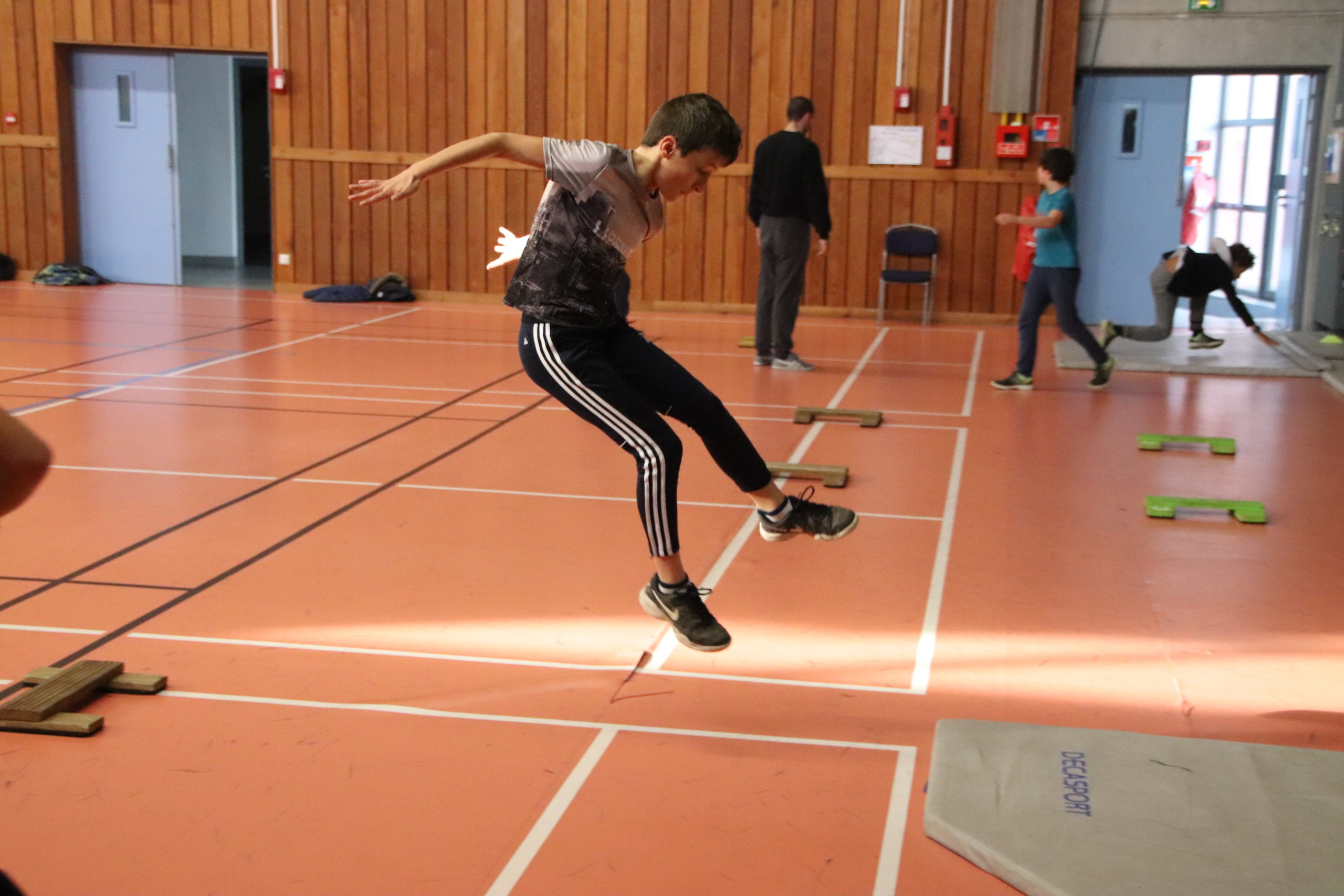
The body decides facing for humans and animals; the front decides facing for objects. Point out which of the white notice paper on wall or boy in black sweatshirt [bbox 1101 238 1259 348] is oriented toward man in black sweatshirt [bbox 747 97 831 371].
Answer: the white notice paper on wall

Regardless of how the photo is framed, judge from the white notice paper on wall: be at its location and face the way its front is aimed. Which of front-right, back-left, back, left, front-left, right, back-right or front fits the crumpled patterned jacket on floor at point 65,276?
right

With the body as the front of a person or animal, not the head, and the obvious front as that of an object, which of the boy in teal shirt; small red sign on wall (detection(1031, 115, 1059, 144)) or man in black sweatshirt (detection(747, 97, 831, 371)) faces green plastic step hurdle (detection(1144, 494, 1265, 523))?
the small red sign on wall

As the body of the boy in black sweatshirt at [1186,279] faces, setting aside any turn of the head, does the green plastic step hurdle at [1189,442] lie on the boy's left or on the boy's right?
on the boy's right

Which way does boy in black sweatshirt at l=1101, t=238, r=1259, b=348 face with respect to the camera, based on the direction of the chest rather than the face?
to the viewer's right

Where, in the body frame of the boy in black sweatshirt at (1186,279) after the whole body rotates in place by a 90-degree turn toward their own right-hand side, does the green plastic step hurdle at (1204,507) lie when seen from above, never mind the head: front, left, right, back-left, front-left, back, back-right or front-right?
front

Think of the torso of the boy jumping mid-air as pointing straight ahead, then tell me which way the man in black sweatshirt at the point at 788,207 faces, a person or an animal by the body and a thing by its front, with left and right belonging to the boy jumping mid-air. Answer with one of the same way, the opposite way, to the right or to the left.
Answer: to the left

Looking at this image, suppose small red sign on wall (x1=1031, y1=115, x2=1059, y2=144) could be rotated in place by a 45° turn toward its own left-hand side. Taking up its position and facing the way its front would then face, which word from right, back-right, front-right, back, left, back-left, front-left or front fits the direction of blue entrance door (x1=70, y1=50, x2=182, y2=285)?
back-right

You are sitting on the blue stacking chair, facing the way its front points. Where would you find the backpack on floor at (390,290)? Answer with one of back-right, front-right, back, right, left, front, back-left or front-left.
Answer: right

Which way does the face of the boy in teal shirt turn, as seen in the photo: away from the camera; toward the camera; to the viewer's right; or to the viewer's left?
to the viewer's left

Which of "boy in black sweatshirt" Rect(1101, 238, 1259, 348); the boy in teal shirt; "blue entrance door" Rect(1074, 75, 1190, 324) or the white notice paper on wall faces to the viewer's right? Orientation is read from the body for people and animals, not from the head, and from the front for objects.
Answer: the boy in black sweatshirt

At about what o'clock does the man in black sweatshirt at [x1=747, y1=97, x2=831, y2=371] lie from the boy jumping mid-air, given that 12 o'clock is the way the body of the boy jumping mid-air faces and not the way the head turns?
The man in black sweatshirt is roughly at 8 o'clock from the boy jumping mid-air.
